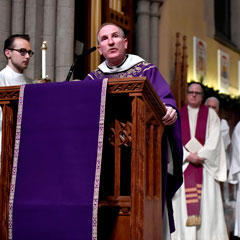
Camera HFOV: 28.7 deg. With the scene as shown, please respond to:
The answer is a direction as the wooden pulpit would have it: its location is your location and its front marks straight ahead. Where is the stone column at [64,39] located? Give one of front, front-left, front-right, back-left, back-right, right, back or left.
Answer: back

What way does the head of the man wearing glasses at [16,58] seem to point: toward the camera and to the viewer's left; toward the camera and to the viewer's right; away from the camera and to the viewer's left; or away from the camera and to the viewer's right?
toward the camera and to the viewer's right

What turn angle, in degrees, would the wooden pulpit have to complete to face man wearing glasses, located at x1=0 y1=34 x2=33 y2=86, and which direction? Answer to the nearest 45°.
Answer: approximately 135° to its right

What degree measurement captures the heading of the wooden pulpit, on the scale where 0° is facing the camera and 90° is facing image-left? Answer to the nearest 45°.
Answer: approximately 0°

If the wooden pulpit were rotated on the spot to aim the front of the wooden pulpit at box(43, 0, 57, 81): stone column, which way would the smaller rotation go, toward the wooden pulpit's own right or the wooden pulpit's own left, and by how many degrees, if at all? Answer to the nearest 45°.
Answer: approximately 180°

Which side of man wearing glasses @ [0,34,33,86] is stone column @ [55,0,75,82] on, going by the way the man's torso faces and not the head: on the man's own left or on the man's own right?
on the man's own left

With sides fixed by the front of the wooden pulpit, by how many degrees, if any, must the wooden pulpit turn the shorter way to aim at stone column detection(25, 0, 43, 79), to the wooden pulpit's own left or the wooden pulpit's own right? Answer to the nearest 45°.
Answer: approximately 180°

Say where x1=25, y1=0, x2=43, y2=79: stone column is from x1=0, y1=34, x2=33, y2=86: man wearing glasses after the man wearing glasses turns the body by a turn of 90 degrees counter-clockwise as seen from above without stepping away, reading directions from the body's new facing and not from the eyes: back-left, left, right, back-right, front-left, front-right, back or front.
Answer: front-left
